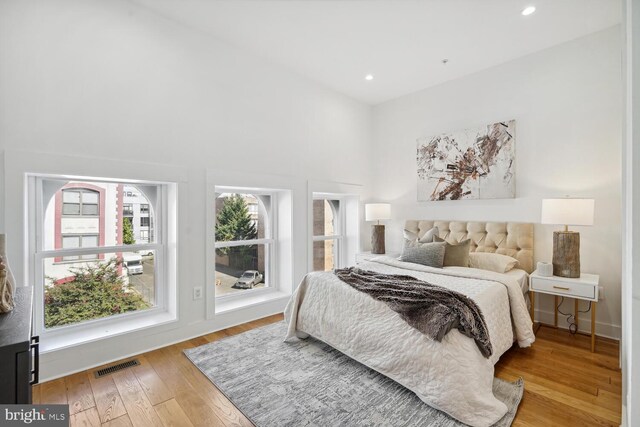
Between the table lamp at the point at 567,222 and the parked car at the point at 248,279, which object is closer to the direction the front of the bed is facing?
the parked car

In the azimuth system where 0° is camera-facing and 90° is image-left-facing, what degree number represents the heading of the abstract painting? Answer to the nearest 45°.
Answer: approximately 45°

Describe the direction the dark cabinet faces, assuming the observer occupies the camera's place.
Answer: facing to the right of the viewer

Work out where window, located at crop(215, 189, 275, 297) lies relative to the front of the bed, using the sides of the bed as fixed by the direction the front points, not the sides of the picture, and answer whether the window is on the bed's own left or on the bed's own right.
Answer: on the bed's own right

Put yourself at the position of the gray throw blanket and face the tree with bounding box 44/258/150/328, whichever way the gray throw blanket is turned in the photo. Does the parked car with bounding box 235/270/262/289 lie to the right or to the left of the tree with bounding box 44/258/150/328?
right

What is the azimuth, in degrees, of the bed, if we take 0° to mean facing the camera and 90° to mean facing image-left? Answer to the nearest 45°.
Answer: approximately 45°

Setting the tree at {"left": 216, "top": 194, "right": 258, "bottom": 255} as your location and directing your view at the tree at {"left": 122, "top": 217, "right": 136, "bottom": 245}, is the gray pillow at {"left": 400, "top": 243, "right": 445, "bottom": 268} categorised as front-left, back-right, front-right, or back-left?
back-left
